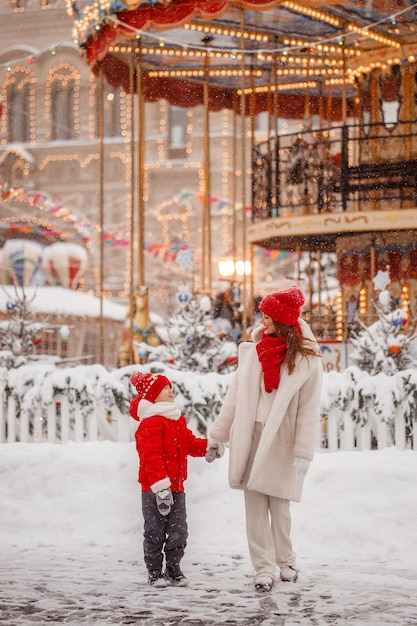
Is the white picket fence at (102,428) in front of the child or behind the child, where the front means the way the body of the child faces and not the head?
behind

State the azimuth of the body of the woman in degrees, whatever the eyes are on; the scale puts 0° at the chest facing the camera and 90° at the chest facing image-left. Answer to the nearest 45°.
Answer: approximately 45°

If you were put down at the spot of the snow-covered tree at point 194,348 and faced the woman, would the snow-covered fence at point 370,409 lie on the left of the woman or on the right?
left

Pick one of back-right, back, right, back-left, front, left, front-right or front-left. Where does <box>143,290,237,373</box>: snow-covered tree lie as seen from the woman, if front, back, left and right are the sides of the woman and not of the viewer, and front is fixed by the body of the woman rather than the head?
back-right

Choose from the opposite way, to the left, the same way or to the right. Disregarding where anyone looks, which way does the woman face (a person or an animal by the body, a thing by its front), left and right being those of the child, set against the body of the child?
to the right

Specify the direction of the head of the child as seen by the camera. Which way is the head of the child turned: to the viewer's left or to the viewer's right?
to the viewer's right

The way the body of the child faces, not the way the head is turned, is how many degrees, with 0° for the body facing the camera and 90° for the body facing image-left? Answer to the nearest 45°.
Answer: approximately 315°

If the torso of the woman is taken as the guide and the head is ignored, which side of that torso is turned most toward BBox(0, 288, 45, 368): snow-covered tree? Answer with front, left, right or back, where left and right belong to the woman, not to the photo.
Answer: right

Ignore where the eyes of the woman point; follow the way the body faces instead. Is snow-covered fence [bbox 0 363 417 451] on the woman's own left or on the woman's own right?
on the woman's own right

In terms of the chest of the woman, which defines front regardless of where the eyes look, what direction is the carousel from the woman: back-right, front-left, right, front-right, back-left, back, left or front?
back-right
